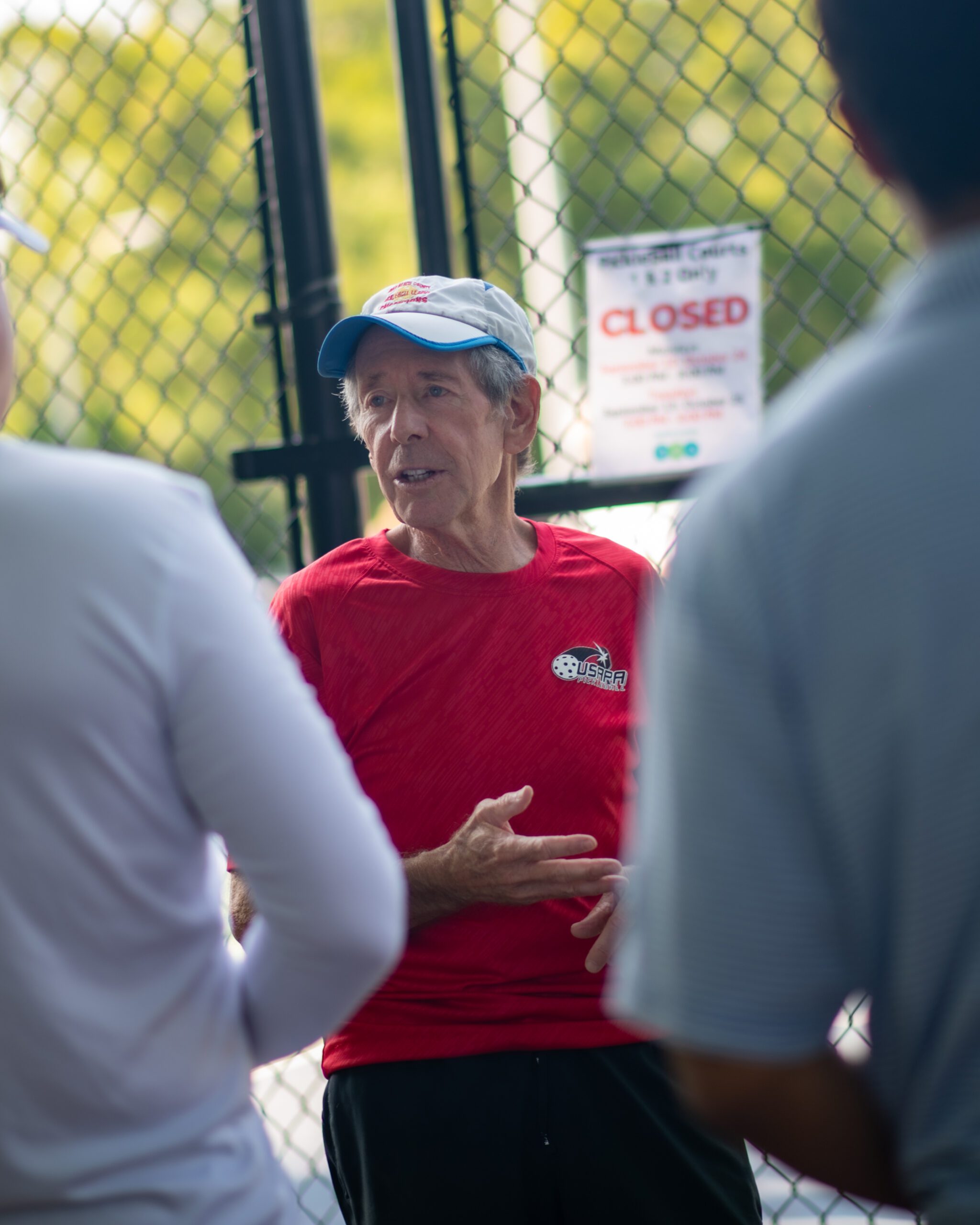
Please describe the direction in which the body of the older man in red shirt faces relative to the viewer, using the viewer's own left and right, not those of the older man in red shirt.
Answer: facing the viewer

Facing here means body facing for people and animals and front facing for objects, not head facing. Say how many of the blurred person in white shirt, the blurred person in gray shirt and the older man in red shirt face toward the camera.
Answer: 1

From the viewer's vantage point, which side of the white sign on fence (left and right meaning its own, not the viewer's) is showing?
front

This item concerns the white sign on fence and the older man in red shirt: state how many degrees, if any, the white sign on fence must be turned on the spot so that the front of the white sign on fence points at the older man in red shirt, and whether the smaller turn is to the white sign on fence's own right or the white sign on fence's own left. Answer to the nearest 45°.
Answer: approximately 45° to the white sign on fence's own right

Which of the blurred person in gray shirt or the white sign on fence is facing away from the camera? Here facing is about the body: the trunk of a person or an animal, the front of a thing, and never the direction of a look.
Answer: the blurred person in gray shirt

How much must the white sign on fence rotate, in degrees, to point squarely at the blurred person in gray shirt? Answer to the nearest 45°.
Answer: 0° — it already faces them

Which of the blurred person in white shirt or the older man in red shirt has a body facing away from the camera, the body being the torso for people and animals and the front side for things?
the blurred person in white shirt

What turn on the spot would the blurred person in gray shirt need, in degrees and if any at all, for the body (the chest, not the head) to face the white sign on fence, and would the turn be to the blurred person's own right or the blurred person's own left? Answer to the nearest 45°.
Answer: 0° — they already face it

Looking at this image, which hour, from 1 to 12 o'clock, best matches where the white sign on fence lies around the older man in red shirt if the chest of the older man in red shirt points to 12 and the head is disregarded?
The white sign on fence is roughly at 7 o'clock from the older man in red shirt.

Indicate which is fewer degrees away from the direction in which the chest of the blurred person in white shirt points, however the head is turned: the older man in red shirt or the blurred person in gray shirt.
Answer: the older man in red shirt

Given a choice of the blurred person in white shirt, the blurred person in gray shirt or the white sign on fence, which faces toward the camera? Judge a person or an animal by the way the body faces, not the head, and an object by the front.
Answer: the white sign on fence

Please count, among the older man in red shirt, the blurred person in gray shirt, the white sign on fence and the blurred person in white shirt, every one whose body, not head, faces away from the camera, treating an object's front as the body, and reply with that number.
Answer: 2

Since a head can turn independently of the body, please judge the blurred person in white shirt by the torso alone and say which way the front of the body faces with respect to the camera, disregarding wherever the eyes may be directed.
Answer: away from the camera

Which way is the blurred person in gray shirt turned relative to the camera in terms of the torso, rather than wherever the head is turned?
away from the camera

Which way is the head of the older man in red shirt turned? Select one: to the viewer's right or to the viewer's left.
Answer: to the viewer's left

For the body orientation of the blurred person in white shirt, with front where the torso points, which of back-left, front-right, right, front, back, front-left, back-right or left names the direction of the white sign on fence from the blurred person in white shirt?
front-right

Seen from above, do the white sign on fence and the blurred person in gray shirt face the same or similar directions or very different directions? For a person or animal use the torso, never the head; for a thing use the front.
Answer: very different directions
